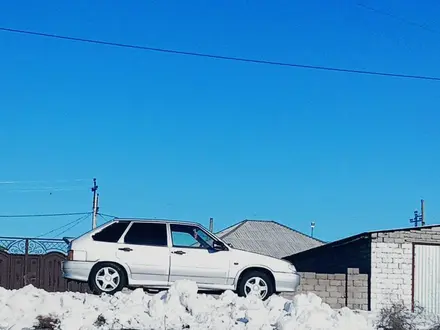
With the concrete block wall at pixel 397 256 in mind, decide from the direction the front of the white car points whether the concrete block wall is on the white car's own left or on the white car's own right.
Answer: on the white car's own left

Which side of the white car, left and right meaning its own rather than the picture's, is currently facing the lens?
right
